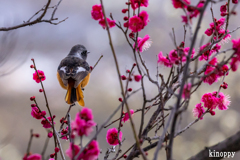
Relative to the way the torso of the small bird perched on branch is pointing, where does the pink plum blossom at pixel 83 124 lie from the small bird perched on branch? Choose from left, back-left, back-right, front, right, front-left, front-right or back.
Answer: back

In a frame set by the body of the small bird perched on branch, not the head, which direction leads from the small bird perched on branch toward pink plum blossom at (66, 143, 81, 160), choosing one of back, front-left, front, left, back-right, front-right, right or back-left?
back

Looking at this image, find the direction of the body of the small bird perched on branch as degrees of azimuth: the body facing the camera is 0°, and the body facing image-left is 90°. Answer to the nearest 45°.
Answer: approximately 180°
